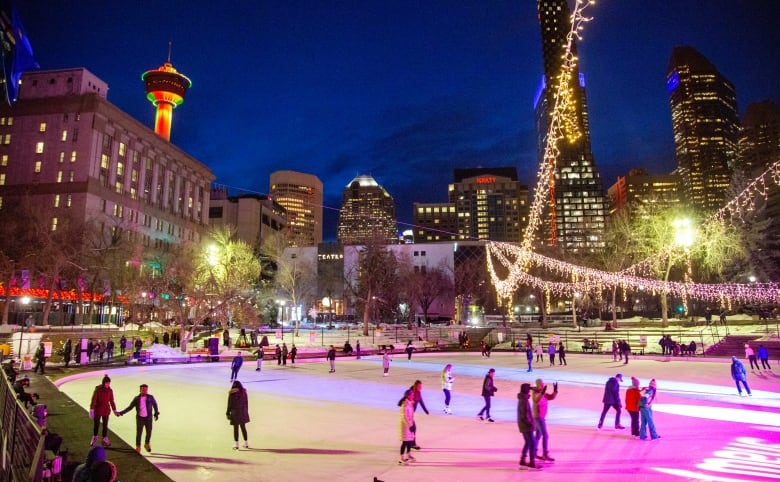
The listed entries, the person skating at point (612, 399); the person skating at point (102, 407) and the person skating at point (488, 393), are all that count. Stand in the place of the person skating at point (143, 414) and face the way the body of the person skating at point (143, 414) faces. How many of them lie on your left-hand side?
2

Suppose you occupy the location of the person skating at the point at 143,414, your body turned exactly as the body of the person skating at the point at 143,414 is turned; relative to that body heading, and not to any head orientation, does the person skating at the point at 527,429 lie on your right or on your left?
on your left

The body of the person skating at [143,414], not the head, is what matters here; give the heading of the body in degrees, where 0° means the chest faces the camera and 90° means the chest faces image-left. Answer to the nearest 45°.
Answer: approximately 0°

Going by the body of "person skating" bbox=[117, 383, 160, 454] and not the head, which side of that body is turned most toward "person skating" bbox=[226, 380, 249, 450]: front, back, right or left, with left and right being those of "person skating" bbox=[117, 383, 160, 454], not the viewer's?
left

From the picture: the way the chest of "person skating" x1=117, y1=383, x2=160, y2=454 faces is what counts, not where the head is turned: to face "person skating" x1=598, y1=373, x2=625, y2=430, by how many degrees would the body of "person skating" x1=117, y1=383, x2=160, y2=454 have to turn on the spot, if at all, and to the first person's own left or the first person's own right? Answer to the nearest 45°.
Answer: approximately 90° to the first person's own left

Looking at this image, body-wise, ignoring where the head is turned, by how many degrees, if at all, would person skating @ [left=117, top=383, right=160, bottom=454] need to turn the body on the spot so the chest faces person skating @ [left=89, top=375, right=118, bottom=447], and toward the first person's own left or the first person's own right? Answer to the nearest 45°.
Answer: approximately 135° to the first person's own right

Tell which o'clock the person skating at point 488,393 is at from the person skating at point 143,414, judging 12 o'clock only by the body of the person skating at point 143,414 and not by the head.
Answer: the person skating at point 488,393 is roughly at 9 o'clock from the person skating at point 143,414.
